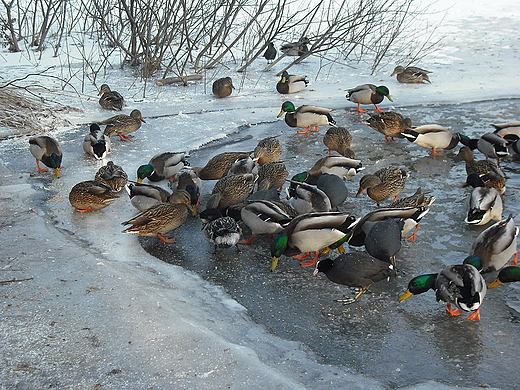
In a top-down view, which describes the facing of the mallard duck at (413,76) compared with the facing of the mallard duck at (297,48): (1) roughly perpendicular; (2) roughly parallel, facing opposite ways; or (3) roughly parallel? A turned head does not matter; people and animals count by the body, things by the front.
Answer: roughly parallel, facing opposite ways

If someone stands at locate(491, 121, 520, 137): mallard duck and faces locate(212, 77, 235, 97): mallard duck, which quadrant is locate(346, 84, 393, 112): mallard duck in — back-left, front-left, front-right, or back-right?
front-right

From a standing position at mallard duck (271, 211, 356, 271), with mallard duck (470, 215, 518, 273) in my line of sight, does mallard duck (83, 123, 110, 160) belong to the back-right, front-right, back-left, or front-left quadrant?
back-left

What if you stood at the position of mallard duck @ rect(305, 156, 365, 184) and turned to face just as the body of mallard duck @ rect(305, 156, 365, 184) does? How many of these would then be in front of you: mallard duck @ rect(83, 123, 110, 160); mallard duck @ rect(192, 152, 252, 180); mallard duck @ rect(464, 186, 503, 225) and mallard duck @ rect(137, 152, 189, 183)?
3

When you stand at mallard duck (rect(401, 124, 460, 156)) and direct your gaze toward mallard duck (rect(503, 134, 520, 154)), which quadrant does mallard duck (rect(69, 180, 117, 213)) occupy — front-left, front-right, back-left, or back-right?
back-right

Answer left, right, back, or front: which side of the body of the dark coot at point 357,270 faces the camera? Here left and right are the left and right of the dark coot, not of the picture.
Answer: left

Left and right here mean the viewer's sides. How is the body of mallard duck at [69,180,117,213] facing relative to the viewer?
facing to the left of the viewer

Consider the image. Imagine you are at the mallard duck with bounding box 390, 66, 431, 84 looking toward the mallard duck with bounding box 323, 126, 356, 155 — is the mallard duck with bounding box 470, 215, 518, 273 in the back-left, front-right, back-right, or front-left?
front-left

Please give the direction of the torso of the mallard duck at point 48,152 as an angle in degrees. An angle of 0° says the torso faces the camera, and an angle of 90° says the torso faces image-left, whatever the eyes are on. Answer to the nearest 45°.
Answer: approximately 315°

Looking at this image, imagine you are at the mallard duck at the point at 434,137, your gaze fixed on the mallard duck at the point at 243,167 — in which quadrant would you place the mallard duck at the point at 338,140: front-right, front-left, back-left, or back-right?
front-right

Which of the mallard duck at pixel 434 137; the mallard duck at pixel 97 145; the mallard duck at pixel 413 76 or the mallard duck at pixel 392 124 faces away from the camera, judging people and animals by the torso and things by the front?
the mallard duck at pixel 97 145

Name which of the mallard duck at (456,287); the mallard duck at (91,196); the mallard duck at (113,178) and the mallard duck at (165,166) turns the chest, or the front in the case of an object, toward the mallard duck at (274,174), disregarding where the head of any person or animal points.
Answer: the mallard duck at (456,287)

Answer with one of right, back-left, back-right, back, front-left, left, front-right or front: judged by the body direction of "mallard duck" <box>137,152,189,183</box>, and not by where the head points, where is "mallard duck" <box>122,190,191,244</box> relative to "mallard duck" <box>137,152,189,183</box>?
front-left

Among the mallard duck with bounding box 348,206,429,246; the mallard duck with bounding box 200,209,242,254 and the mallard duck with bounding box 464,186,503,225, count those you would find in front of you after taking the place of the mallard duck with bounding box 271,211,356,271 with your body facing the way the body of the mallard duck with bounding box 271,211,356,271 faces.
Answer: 1
